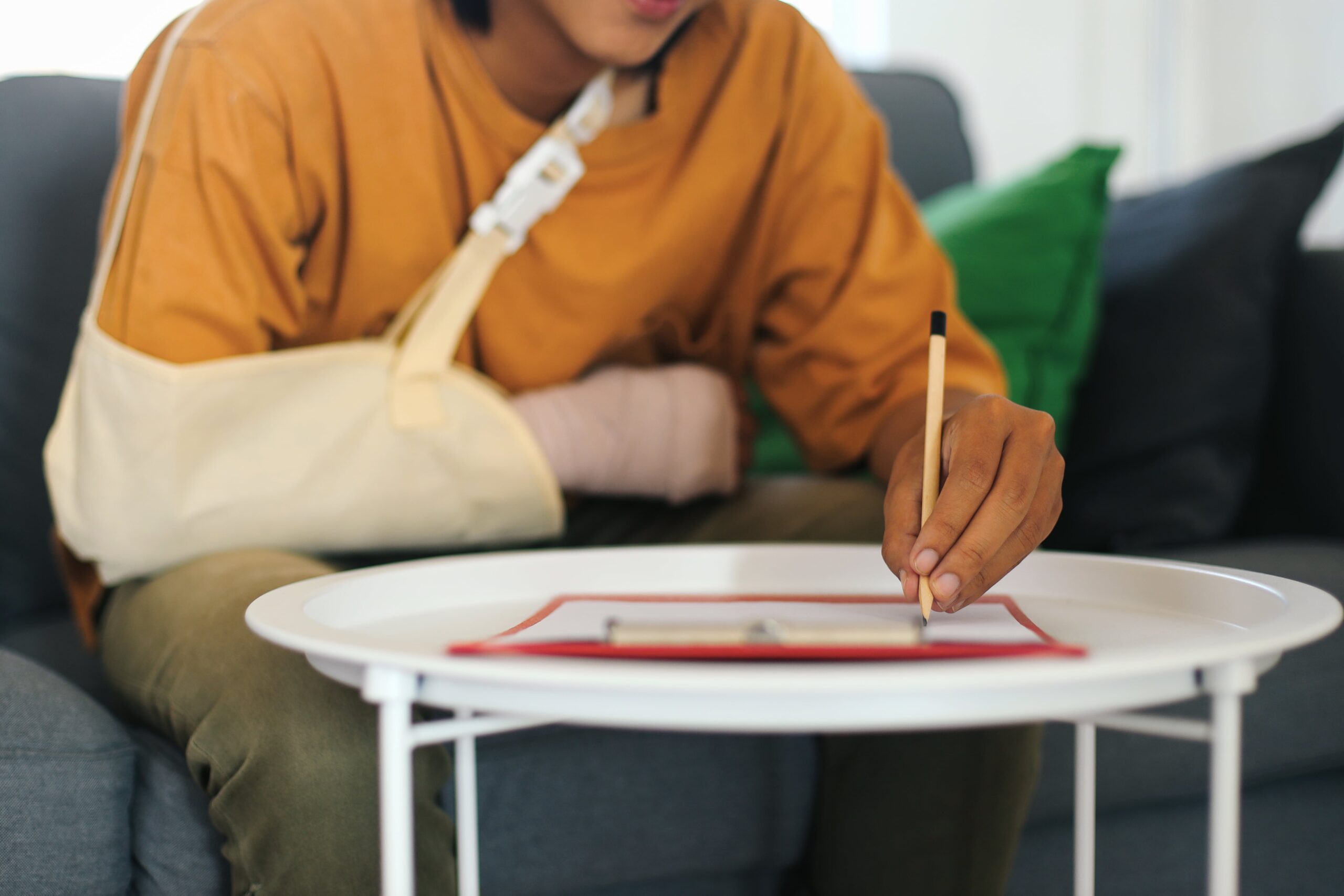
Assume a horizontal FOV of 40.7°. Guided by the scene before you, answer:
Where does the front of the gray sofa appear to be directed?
toward the camera

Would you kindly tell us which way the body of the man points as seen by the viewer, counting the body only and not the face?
toward the camera
